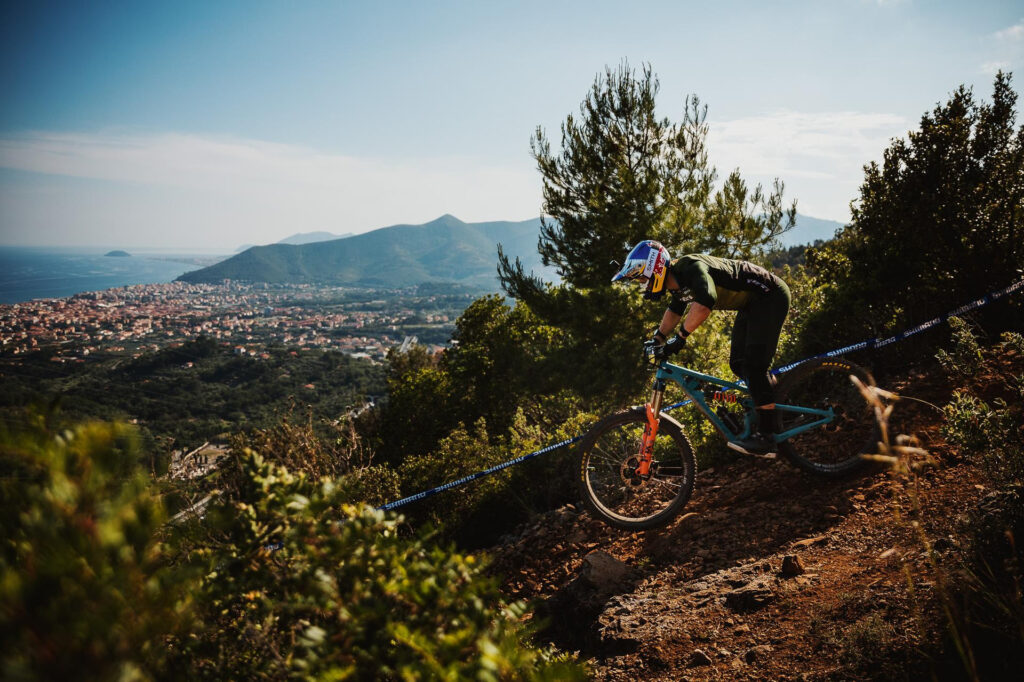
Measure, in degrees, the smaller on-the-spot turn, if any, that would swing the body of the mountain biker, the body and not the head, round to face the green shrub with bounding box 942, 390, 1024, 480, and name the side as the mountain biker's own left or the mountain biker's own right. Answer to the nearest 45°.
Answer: approximately 135° to the mountain biker's own left

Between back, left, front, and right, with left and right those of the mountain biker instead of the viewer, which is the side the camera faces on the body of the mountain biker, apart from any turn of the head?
left

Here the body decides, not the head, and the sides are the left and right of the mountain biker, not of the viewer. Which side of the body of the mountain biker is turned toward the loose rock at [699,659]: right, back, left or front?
left

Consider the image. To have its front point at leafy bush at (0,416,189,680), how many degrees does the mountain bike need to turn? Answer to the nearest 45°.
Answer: approximately 90° to its left

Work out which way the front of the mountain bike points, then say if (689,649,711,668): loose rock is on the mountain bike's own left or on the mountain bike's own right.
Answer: on the mountain bike's own left

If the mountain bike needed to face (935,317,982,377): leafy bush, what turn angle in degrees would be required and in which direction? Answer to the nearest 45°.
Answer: approximately 180°

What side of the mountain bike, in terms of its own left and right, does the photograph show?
left

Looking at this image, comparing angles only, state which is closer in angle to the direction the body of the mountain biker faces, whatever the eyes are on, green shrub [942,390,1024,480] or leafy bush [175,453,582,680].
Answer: the leafy bush

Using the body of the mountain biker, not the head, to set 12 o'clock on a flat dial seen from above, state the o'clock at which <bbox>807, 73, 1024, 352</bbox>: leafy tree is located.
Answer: The leafy tree is roughly at 4 o'clock from the mountain biker.
